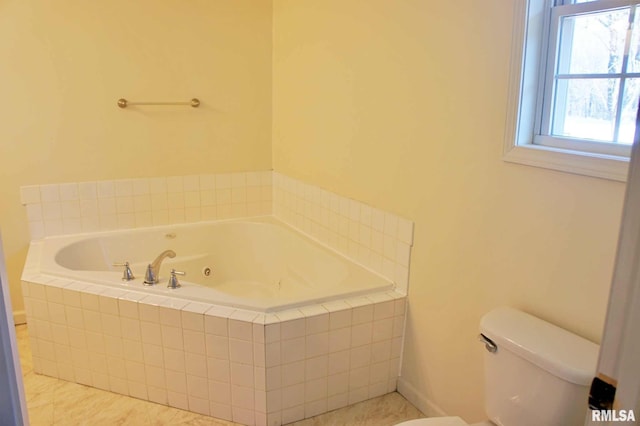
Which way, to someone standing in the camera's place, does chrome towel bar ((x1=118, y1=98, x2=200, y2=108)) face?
facing the viewer

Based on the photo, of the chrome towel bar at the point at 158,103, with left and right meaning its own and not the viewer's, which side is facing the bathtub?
front

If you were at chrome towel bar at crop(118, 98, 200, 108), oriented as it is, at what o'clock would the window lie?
The window is roughly at 11 o'clock from the chrome towel bar.
